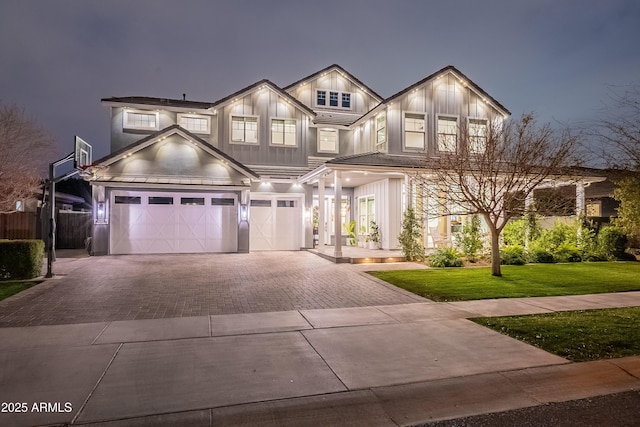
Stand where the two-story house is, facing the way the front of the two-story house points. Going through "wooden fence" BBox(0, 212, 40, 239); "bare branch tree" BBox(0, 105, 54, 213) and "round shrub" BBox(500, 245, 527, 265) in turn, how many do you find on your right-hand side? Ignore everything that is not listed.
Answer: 2

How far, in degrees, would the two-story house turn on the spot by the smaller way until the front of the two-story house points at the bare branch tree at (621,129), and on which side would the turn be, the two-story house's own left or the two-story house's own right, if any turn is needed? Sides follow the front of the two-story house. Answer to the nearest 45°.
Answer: approximately 45° to the two-story house's own left

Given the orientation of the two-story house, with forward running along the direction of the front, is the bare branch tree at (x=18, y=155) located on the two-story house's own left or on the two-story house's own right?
on the two-story house's own right

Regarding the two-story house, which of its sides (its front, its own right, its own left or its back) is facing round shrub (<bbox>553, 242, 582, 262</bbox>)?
left

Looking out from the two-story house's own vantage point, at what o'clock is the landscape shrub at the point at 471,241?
The landscape shrub is roughly at 10 o'clock from the two-story house.

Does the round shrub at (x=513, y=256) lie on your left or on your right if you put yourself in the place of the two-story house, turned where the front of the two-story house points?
on your left

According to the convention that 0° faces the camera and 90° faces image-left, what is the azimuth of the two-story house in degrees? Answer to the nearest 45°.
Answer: approximately 0°

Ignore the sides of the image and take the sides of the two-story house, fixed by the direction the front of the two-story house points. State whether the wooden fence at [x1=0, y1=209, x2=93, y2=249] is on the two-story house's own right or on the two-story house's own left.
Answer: on the two-story house's own right

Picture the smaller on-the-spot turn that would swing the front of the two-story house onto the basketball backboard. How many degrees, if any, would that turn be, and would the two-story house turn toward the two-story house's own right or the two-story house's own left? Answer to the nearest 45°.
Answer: approximately 45° to the two-story house's own right

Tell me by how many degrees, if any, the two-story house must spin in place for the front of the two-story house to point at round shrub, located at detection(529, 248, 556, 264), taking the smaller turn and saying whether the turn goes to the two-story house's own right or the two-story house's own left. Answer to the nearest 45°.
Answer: approximately 90° to the two-story house's own left
